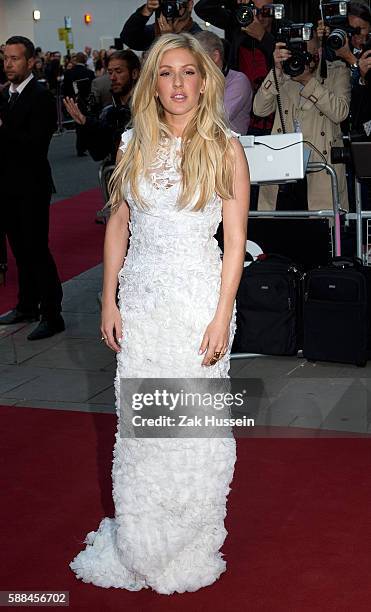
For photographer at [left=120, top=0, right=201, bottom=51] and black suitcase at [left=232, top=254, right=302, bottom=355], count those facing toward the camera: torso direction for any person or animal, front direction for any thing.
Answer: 2

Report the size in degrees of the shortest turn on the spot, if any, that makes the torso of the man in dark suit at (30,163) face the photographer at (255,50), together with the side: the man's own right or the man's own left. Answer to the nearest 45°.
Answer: approximately 135° to the man's own left

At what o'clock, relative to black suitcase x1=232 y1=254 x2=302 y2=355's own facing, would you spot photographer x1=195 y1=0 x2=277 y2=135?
The photographer is roughly at 6 o'clock from the black suitcase.

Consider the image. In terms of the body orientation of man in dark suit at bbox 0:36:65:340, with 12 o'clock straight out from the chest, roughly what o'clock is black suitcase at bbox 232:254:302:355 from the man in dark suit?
The black suitcase is roughly at 9 o'clock from the man in dark suit.

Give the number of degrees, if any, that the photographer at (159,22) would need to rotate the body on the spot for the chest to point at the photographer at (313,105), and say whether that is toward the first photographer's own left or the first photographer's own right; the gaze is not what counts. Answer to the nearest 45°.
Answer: approximately 45° to the first photographer's own left

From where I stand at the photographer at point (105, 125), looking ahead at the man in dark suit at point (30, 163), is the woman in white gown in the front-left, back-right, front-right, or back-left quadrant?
front-left
